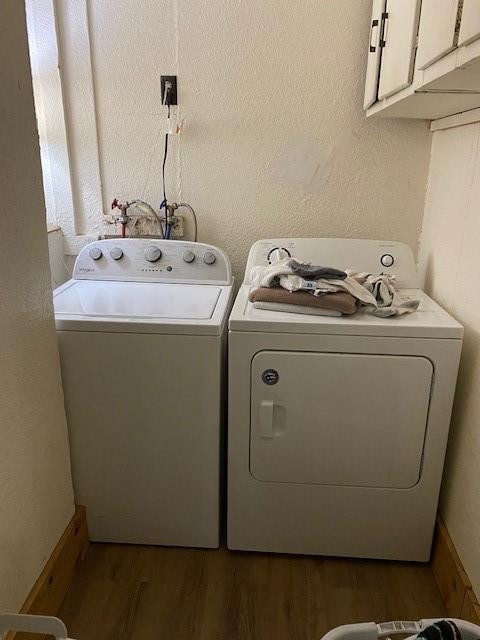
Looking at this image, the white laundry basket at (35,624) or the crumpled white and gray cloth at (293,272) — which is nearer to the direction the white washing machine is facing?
the white laundry basket

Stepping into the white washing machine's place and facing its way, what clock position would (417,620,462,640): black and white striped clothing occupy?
The black and white striped clothing is roughly at 11 o'clock from the white washing machine.

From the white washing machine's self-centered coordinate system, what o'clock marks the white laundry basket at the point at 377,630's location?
The white laundry basket is roughly at 11 o'clock from the white washing machine.

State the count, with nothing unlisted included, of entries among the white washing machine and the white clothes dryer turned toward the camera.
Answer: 2

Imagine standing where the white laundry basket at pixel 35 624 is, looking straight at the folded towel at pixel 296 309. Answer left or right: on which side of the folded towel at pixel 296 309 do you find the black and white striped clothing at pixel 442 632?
right

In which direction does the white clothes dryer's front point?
toward the camera

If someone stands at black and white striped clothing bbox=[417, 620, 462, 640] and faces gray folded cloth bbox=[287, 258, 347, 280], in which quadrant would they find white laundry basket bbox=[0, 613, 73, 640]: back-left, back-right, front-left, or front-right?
front-left

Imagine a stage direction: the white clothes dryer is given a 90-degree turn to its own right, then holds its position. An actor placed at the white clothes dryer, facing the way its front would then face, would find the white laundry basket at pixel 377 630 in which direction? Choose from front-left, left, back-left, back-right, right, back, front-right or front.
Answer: left

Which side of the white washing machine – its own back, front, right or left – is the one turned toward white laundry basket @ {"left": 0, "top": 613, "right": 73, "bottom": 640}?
front

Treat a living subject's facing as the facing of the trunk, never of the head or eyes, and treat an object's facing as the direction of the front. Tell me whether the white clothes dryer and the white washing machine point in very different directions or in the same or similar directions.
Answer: same or similar directions

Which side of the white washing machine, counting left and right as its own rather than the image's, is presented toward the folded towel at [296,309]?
left

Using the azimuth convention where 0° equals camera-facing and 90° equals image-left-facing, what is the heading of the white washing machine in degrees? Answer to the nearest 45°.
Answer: approximately 0°

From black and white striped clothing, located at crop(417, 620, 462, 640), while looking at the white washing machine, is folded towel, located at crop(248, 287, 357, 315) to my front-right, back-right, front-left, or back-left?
front-right

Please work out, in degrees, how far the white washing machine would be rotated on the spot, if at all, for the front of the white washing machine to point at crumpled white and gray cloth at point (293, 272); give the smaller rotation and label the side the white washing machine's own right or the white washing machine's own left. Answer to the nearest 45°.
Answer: approximately 90° to the white washing machine's own left
